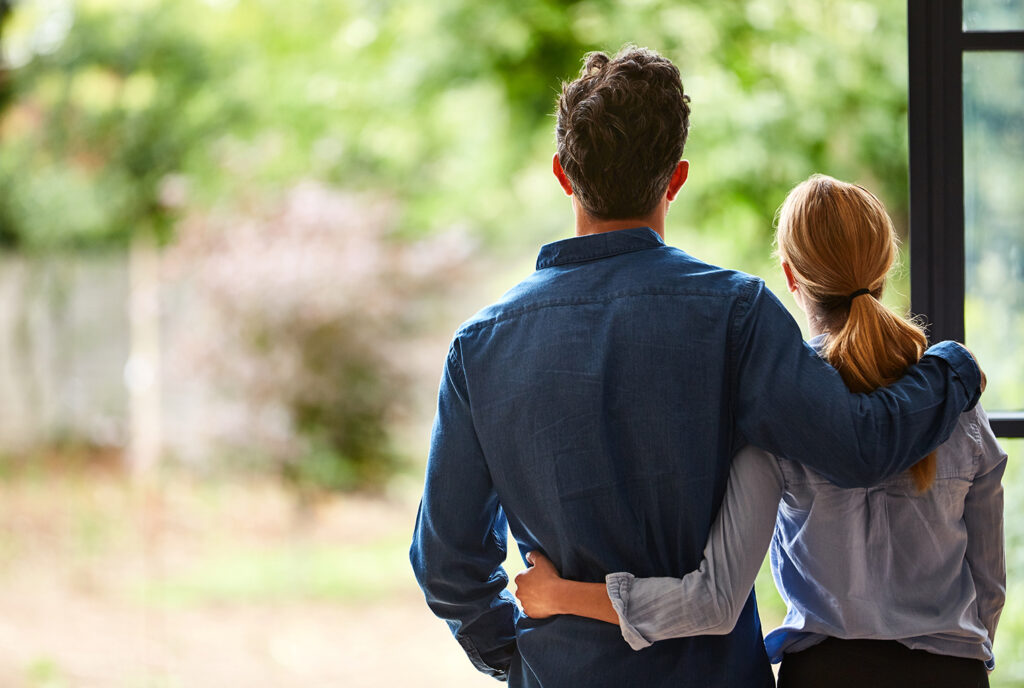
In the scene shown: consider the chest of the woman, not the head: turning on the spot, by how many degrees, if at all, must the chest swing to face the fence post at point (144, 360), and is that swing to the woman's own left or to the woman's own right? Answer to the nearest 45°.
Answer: approximately 45° to the woman's own left

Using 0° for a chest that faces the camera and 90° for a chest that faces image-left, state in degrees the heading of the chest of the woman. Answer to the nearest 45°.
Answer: approximately 180°

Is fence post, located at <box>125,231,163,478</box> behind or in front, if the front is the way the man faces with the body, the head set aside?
in front

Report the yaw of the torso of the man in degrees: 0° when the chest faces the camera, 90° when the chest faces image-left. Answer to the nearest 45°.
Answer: approximately 180°

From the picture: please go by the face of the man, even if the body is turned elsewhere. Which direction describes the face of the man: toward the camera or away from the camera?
away from the camera
